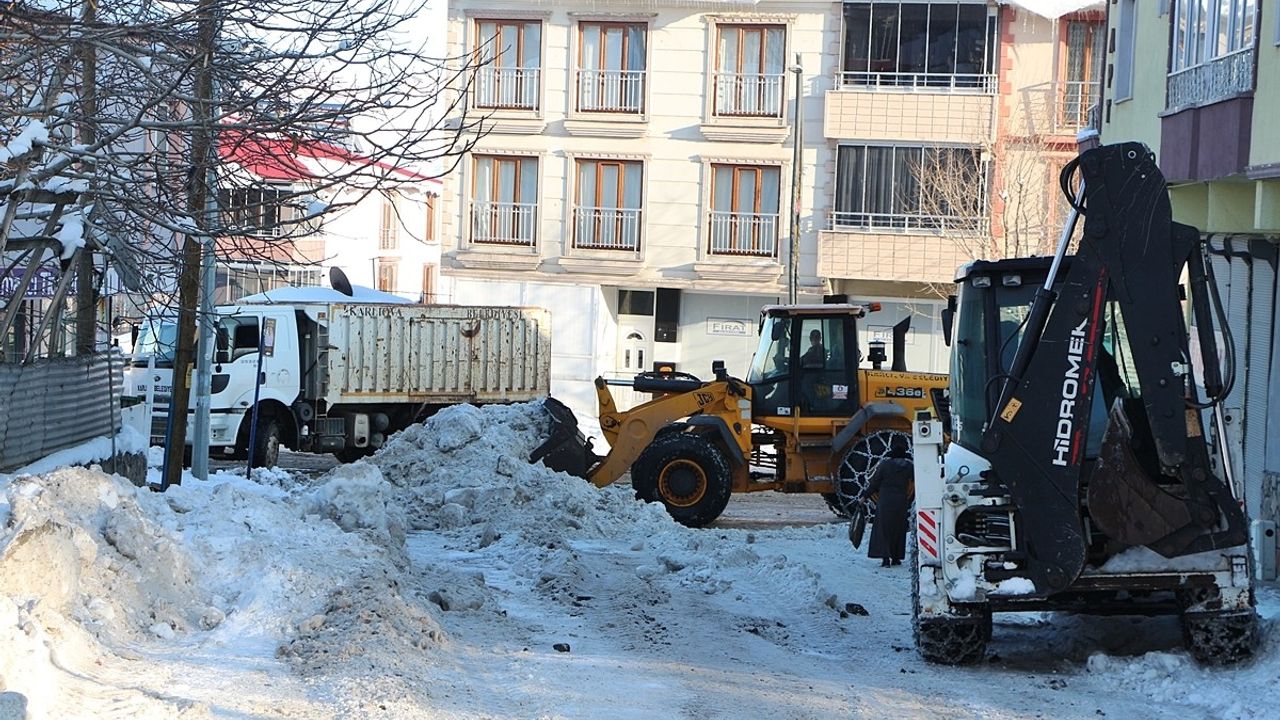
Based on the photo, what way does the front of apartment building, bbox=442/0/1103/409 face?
toward the camera

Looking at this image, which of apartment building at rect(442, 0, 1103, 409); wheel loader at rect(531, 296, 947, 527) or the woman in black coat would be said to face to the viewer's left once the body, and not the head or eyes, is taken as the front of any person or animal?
the wheel loader

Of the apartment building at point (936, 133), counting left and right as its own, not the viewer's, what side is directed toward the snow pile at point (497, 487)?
front

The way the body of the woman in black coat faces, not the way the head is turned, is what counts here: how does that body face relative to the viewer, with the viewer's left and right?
facing away from the viewer

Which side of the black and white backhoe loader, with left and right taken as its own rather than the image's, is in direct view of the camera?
back

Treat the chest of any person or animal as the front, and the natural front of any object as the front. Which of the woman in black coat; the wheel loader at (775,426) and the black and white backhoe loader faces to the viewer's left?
the wheel loader

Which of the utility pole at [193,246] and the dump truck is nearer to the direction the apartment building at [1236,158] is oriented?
the utility pole

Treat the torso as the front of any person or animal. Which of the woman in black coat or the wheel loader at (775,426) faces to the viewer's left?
the wheel loader

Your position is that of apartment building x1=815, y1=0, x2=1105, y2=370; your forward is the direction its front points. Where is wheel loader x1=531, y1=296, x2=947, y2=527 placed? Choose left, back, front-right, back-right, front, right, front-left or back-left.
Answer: front

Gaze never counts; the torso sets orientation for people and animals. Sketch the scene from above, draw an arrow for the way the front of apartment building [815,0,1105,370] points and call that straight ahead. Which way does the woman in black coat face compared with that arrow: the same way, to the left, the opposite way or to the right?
the opposite way

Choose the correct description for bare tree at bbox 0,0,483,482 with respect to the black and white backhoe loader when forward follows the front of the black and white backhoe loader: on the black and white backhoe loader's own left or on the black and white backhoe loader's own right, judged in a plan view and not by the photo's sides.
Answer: on the black and white backhoe loader's own left

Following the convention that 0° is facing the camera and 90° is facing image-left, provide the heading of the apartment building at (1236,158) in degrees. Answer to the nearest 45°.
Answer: approximately 45°

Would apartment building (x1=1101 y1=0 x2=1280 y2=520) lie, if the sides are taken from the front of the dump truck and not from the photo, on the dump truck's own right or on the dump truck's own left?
on the dump truck's own left

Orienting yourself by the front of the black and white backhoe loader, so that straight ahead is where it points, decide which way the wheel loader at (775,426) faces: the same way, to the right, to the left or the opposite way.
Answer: to the left

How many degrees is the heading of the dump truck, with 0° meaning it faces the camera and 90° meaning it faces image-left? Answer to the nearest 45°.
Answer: approximately 45°

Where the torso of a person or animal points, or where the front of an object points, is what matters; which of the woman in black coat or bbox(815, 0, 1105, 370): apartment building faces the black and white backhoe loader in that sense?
the apartment building

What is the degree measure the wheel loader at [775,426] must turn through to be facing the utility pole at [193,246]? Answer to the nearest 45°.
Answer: approximately 45° to its left
